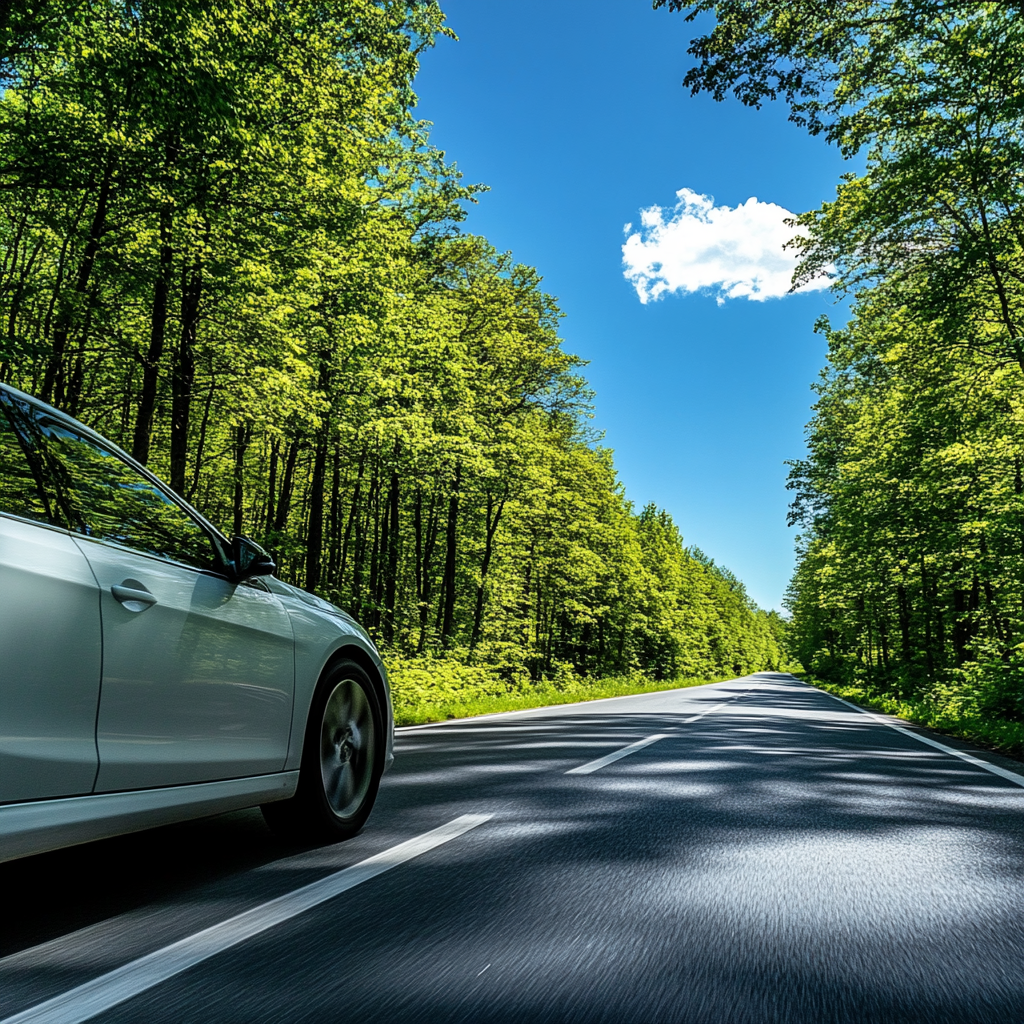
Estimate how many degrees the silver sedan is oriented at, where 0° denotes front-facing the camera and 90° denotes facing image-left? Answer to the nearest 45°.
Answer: approximately 225°
